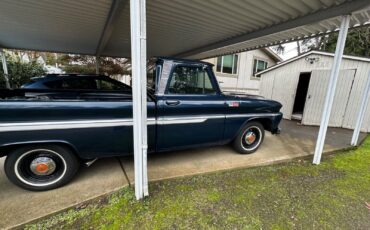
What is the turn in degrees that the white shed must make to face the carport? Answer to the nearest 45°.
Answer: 0° — it already faces it

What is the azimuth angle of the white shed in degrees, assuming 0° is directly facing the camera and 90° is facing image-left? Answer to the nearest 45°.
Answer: approximately 45°

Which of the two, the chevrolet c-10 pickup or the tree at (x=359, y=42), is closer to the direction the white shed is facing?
the chevrolet c-10 pickup

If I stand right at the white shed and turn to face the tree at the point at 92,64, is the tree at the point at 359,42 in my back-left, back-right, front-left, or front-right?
back-right

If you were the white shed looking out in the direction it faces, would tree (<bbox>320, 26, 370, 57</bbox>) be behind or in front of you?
behind
